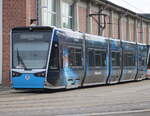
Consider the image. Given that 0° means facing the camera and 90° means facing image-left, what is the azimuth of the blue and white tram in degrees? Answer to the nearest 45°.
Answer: approximately 45°
